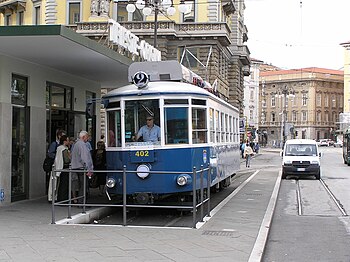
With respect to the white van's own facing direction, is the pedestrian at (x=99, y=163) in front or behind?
in front

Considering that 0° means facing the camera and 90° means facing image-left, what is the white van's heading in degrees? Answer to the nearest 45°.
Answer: approximately 0°

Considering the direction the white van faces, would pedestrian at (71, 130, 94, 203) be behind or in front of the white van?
in front

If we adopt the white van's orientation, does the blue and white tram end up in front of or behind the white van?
in front
